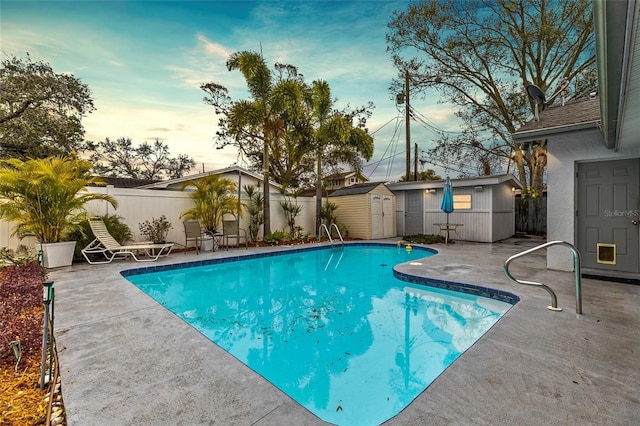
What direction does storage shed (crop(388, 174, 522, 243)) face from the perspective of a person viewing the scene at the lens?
facing the viewer and to the left of the viewer

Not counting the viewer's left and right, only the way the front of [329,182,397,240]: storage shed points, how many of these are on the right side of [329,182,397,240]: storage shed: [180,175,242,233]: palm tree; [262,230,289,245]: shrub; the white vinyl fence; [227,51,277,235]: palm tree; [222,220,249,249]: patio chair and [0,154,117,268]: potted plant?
6

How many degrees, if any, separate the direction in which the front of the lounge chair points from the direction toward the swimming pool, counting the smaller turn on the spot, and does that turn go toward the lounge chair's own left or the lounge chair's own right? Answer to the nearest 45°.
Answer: approximately 45° to the lounge chair's own right

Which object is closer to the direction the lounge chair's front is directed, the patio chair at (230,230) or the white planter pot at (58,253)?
the patio chair

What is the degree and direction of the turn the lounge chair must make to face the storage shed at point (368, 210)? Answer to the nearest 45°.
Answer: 0° — it already faces it

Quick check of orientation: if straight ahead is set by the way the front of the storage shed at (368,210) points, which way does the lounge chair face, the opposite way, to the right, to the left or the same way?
to the left

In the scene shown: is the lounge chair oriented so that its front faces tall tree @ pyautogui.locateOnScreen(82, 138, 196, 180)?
no

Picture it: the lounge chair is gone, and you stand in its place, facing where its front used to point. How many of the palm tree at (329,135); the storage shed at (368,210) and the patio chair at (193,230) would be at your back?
0

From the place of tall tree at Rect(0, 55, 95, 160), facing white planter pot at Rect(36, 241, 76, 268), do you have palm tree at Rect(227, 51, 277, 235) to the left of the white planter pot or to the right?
left

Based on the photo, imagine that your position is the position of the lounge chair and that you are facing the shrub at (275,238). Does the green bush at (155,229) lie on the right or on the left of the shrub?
left

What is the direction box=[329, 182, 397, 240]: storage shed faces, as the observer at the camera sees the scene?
facing the viewer and to the right of the viewer

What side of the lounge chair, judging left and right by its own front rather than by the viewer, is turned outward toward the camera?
right

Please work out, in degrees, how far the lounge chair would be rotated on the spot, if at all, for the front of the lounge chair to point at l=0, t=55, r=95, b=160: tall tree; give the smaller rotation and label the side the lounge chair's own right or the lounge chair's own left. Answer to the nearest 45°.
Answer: approximately 90° to the lounge chair's own left

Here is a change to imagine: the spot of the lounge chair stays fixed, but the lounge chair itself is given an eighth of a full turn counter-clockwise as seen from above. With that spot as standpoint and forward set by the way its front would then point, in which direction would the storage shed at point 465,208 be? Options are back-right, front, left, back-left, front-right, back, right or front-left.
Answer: front-right
